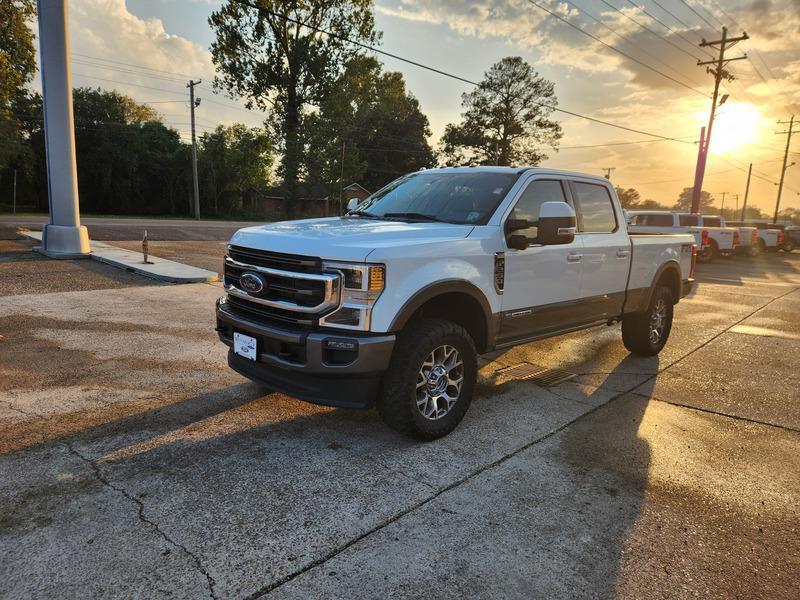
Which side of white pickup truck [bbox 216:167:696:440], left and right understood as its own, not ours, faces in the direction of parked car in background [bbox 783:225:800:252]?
back

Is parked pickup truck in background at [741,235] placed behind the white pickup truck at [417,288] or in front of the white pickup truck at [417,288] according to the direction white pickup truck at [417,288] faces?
behind

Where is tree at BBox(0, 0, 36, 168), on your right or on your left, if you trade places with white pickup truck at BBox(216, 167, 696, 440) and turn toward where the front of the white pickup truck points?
on your right

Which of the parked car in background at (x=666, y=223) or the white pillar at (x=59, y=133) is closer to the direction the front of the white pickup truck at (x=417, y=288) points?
the white pillar

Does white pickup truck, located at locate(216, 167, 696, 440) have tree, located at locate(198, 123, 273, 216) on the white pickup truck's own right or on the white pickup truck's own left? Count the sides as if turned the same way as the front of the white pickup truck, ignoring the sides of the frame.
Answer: on the white pickup truck's own right

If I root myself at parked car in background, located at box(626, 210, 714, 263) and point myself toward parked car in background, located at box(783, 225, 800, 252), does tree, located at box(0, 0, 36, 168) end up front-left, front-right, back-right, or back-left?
back-left

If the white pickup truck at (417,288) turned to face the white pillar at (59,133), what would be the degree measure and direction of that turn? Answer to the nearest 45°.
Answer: approximately 90° to its right

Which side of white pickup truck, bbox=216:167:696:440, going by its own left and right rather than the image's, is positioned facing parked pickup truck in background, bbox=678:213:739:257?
back

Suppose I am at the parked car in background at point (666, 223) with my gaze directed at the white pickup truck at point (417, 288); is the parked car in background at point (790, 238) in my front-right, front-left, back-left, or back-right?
back-left

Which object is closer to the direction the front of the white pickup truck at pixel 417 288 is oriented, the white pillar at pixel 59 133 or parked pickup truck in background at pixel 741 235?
the white pillar

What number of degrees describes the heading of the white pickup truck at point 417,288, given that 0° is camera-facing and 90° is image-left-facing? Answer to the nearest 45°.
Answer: approximately 45°
